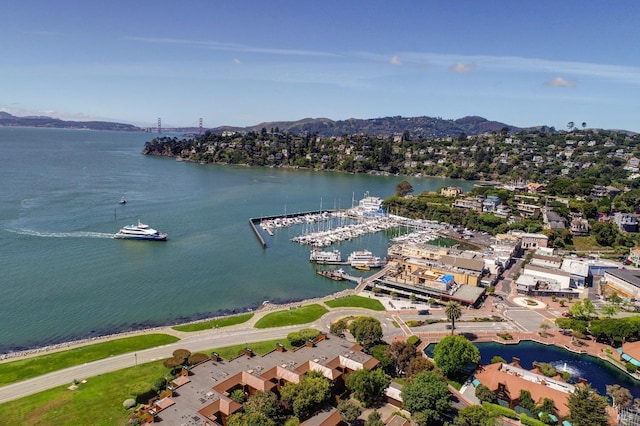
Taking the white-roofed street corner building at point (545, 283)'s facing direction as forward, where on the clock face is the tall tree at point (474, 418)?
The tall tree is roughly at 12 o'clock from the white-roofed street corner building.

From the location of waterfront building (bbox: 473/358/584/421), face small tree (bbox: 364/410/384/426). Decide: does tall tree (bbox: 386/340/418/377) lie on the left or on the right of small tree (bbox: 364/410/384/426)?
right

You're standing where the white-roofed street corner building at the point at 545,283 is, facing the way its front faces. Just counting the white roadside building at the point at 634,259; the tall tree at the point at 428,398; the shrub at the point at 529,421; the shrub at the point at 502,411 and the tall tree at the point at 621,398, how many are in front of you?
4

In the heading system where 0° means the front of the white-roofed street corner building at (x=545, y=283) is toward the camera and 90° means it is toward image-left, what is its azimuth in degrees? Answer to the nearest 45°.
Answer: approximately 0°

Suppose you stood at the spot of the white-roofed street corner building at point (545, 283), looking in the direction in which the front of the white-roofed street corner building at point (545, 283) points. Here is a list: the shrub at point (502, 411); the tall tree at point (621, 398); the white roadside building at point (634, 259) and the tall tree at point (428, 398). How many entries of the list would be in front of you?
3

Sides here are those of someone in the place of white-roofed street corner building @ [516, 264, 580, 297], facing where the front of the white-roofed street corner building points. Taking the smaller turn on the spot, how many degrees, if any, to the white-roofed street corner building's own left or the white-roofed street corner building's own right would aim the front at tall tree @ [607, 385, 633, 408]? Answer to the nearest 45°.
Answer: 0° — it already faces it

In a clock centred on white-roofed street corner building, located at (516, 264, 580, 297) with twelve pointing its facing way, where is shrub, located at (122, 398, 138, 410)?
The shrub is roughly at 1 o'clock from the white-roofed street corner building.

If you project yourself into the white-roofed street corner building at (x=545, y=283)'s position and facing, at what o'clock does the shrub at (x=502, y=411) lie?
The shrub is roughly at 12 o'clock from the white-roofed street corner building.

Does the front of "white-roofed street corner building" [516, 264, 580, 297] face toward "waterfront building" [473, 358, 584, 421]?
yes

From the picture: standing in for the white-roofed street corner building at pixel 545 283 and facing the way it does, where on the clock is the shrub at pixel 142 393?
The shrub is roughly at 1 o'clock from the white-roofed street corner building.
